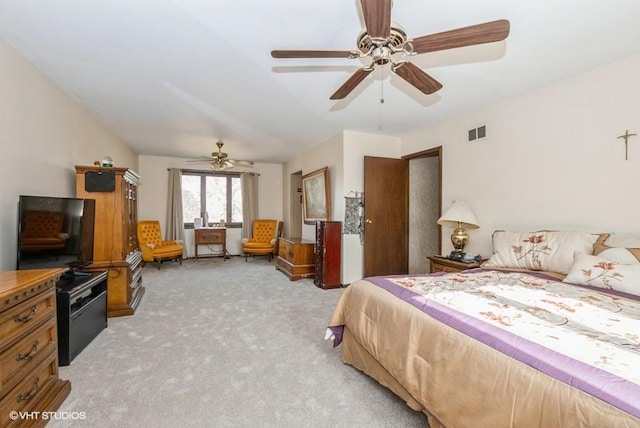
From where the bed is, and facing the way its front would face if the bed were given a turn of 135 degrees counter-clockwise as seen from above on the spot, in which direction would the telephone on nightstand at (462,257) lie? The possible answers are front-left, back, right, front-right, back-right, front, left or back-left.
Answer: left

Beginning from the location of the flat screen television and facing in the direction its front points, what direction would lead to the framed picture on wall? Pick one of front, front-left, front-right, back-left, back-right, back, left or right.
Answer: front-left

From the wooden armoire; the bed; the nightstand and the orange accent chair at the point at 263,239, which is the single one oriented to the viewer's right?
the wooden armoire

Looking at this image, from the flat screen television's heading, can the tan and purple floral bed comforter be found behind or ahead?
ahead

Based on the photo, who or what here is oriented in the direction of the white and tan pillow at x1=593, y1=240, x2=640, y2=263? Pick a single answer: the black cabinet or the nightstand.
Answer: the black cabinet

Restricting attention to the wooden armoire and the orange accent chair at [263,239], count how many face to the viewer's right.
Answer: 1

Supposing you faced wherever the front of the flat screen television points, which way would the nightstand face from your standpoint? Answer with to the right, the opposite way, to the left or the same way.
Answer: the opposite way

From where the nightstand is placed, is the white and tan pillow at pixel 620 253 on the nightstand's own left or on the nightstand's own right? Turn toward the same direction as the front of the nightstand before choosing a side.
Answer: on the nightstand's own left

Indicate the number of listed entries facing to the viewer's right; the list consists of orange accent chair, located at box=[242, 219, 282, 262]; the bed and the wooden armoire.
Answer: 1

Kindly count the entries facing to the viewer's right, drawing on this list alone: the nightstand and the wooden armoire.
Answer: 1

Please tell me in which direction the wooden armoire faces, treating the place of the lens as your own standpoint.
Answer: facing to the right of the viewer

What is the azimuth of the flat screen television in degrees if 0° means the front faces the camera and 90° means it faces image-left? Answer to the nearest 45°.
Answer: approximately 315°

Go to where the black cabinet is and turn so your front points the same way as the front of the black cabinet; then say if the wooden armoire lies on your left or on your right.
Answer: on your left
